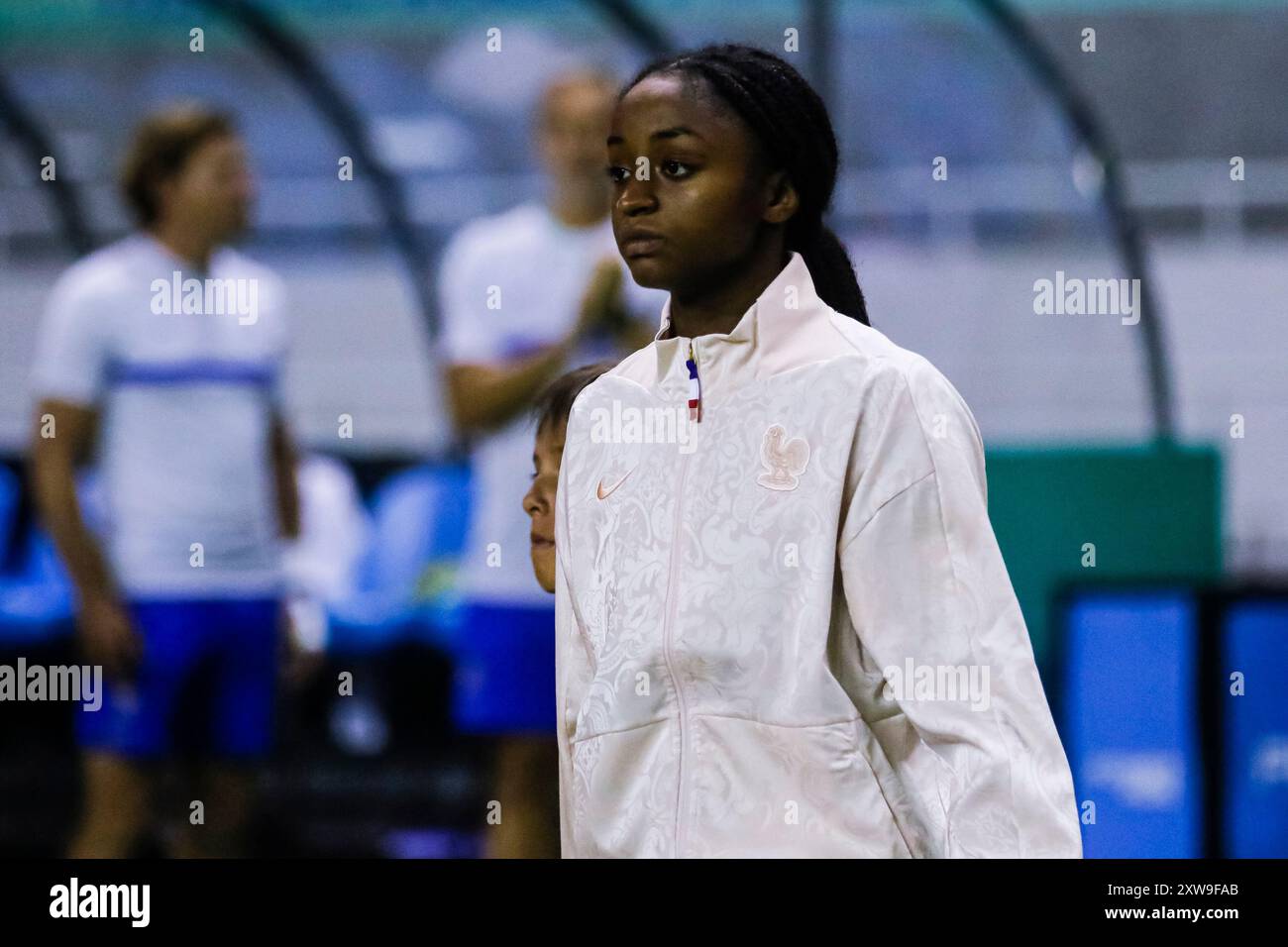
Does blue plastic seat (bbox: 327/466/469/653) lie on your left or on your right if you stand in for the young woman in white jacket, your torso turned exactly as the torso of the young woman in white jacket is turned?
on your right

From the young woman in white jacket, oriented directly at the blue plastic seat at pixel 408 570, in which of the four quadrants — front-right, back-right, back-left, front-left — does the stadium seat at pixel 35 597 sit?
front-left

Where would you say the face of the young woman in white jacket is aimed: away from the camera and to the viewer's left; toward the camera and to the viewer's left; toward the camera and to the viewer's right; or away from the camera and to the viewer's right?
toward the camera and to the viewer's left

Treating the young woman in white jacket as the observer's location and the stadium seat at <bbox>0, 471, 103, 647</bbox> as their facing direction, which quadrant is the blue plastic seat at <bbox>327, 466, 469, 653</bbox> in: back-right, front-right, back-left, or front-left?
front-right

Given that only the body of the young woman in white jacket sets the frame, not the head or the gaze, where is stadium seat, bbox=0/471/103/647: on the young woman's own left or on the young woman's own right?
on the young woman's own right

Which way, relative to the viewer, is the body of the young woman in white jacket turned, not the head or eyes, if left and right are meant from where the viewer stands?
facing the viewer and to the left of the viewer
